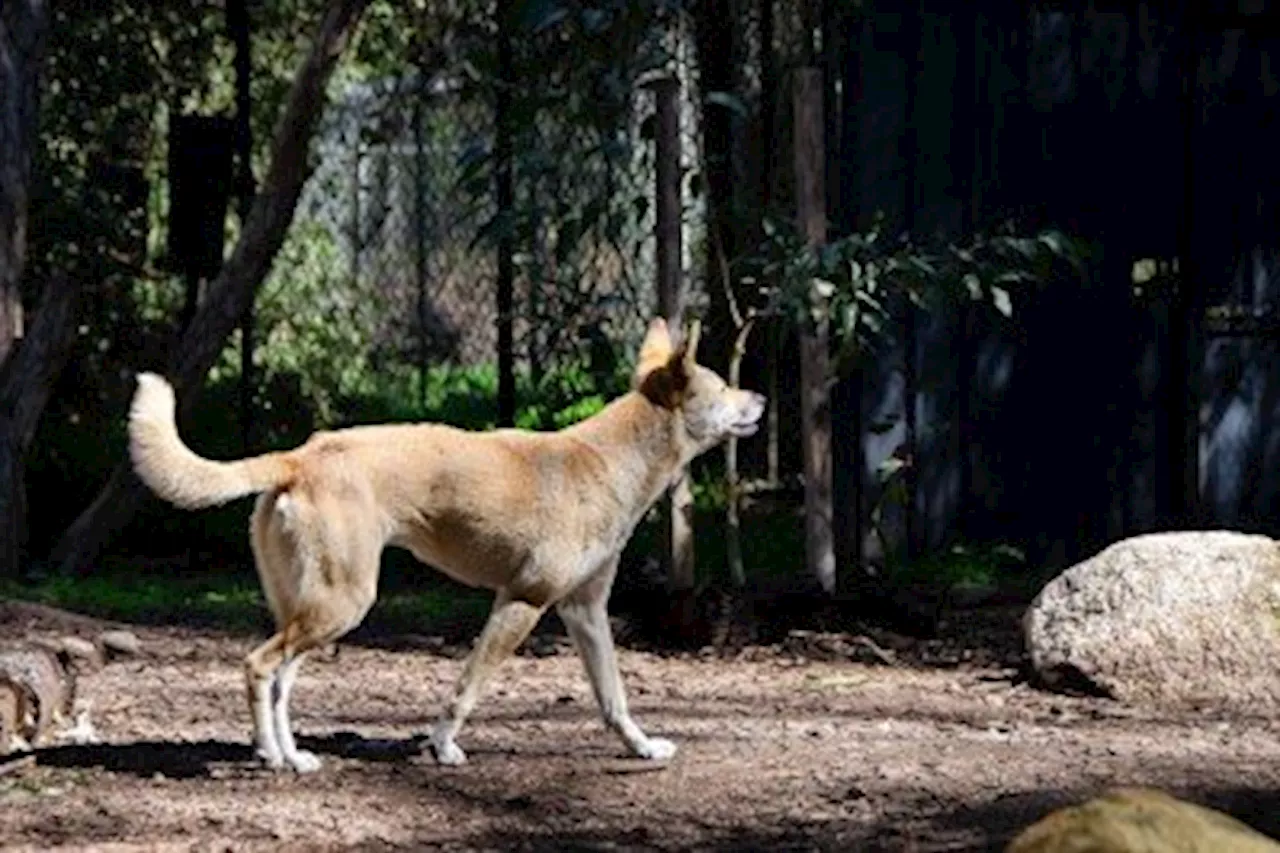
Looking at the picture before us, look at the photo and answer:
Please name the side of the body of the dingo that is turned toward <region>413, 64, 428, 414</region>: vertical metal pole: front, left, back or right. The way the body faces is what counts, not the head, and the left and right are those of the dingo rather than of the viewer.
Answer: left

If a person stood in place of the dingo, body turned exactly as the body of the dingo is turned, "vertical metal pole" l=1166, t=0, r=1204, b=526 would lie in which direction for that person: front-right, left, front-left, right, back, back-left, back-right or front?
front-left

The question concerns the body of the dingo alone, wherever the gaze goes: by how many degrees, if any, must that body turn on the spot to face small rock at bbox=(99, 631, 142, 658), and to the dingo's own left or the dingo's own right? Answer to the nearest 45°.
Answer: approximately 135° to the dingo's own left

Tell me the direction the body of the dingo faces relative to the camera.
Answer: to the viewer's right

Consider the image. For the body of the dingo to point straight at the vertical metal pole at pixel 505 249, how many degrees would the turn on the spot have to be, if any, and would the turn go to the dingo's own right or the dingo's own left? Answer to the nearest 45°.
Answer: approximately 90° to the dingo's own left

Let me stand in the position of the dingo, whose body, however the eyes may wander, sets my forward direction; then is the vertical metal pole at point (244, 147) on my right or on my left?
on my left

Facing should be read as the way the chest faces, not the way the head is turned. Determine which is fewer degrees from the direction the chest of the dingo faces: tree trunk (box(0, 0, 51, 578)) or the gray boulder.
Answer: the gray boulder

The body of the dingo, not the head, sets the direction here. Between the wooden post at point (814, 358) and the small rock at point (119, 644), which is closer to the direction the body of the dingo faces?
the wooden post
